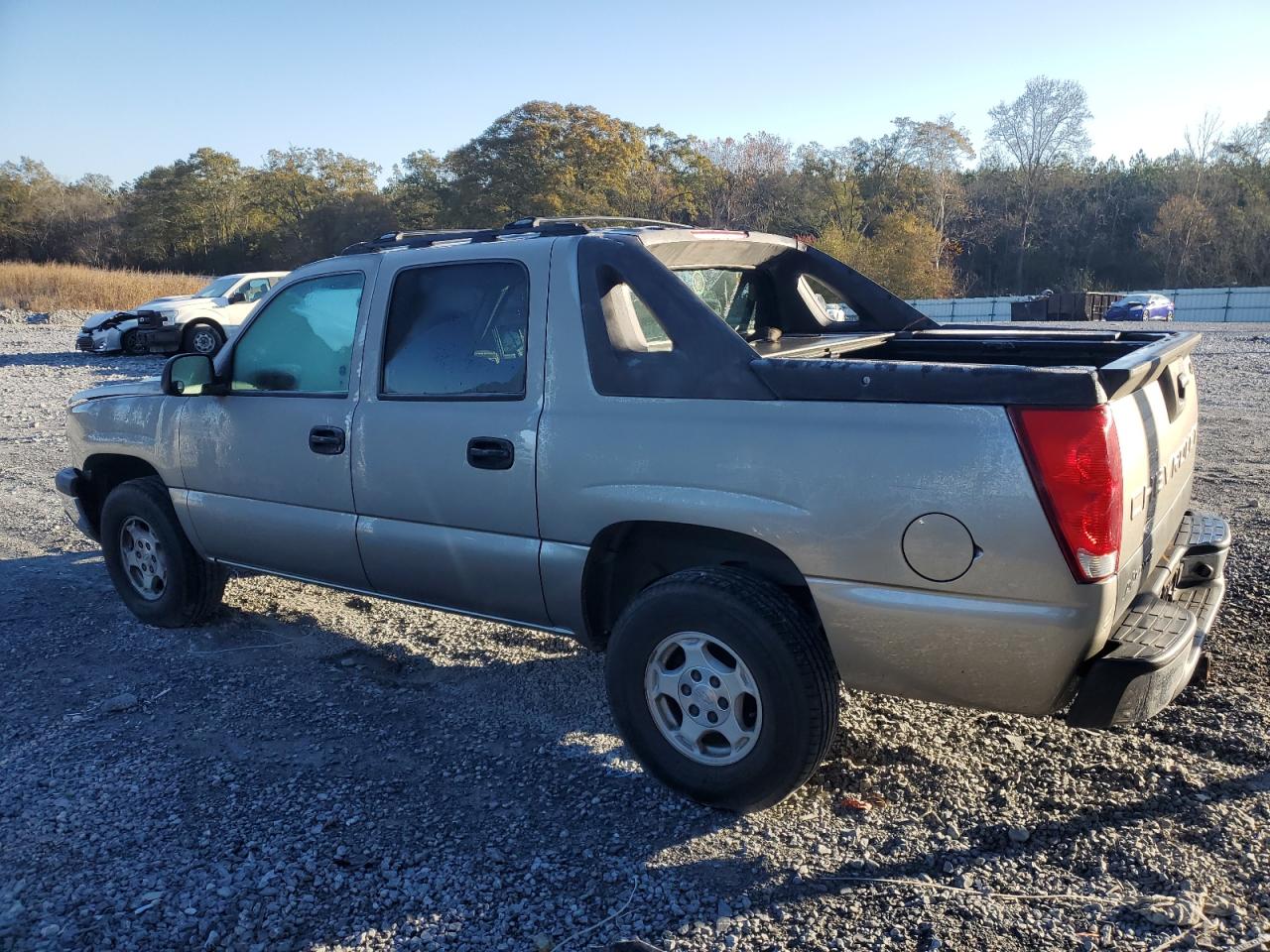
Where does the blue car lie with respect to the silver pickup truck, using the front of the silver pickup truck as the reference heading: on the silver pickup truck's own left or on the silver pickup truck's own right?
on the silver pickup truck's own right

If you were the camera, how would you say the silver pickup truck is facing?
facing away from the viewer and to the left of the viewer

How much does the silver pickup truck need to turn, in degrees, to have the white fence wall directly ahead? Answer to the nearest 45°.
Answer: approximately 90° to its right
